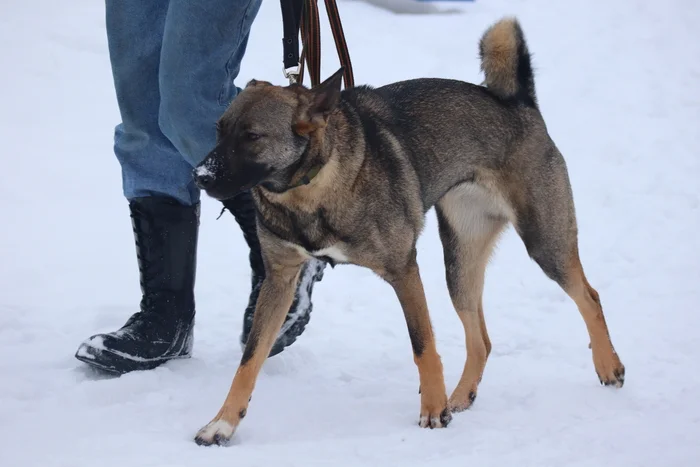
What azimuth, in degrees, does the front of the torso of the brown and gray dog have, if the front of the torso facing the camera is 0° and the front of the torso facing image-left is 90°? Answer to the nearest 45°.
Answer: approximately 45°
